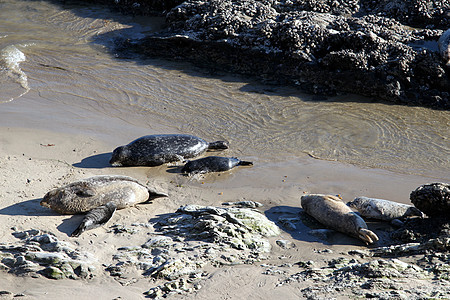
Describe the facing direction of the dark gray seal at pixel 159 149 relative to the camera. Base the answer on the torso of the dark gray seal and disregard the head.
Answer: to the viewer's left

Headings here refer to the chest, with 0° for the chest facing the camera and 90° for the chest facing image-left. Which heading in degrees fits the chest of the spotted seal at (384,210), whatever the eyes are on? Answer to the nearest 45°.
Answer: approximately 90°

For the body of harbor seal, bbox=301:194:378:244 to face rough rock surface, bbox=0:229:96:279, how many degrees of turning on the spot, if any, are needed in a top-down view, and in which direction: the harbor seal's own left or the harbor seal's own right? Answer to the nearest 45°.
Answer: approximately 90° to the harbor seal's own left

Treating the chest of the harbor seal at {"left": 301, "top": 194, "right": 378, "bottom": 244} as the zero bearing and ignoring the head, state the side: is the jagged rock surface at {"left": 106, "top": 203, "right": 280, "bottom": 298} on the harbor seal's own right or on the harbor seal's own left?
on the harbor seal's own left

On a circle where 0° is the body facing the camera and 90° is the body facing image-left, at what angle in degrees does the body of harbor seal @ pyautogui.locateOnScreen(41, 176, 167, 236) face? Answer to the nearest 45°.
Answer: approximately 90°

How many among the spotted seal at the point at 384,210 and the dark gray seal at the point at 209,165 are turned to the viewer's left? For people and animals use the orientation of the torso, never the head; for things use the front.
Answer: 2

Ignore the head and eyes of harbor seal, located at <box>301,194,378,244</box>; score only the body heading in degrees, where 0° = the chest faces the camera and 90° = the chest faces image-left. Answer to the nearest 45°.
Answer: approximately 135°
